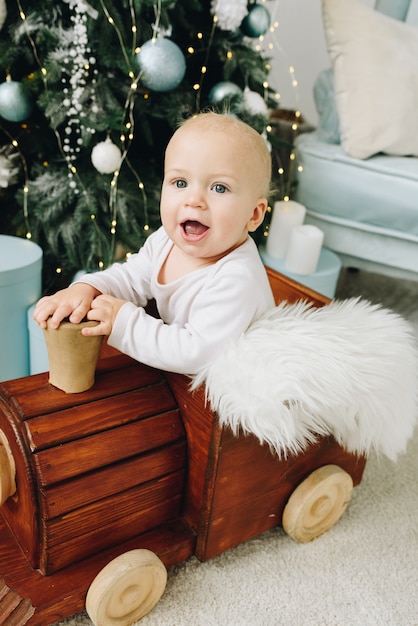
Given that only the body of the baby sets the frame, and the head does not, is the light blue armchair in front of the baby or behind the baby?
behind

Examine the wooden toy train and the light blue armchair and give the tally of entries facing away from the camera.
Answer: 0

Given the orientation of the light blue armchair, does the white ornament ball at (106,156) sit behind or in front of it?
in front

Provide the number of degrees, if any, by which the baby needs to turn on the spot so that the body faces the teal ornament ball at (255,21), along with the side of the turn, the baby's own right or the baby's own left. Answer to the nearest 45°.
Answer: approximately 135° to the baby's own right

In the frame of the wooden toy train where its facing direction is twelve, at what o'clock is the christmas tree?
The christmas tree is roughly at 4 o'clock from the wooden toy train.

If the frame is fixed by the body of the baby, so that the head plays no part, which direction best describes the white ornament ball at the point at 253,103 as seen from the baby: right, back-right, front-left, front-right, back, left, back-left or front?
back-right

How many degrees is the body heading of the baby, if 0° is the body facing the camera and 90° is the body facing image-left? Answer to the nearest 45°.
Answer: approximately 45°

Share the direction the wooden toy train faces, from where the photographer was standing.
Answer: facing the viewer and to the left of the viewer

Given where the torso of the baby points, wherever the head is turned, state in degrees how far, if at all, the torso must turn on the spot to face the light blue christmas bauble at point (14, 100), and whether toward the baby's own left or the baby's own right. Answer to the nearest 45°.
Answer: approximately 90° to the baby's own right

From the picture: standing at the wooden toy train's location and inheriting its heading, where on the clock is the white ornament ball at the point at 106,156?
The white ornament ball is roughly at 4 o'clock from the wooden toy train.

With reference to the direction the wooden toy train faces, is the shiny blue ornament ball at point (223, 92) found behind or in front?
behind

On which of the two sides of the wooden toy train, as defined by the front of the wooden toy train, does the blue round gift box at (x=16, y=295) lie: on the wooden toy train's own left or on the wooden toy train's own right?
on the wooden toy train's own right

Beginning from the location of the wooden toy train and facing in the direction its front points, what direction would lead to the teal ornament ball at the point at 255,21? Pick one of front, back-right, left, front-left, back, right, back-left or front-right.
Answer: back-right
